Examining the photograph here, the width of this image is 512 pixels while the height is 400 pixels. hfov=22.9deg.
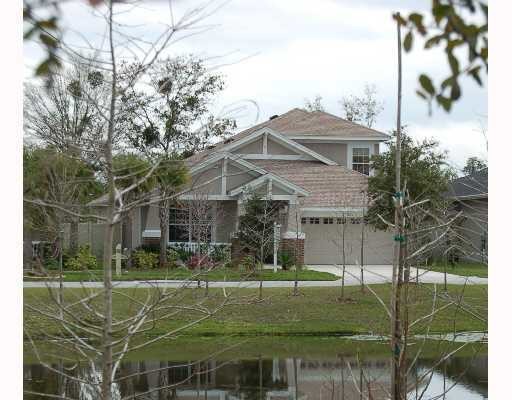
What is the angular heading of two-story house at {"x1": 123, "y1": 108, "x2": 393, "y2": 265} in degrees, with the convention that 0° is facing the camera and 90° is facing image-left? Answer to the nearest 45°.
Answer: approximately 0°

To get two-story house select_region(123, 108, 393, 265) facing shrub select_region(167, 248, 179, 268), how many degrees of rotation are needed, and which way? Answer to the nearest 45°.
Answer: approximately 45° to its right

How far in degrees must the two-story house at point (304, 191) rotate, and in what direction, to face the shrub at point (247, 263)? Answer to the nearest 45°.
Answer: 0° — it already faces it

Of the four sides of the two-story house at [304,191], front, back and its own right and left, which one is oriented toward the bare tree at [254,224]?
front

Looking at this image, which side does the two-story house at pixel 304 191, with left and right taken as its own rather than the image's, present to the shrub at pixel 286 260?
front
